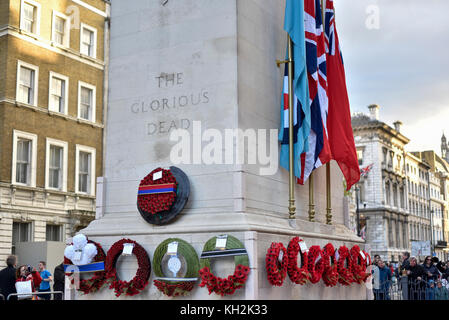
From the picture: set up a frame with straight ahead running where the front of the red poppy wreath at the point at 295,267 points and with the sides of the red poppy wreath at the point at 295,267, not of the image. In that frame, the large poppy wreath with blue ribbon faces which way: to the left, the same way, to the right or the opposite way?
to the right

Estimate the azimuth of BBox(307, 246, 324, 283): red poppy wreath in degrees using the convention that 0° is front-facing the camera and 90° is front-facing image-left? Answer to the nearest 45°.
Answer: approximately 315°

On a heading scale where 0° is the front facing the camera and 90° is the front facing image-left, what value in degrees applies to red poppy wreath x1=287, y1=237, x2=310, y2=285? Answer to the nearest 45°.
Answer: approximately 315°
